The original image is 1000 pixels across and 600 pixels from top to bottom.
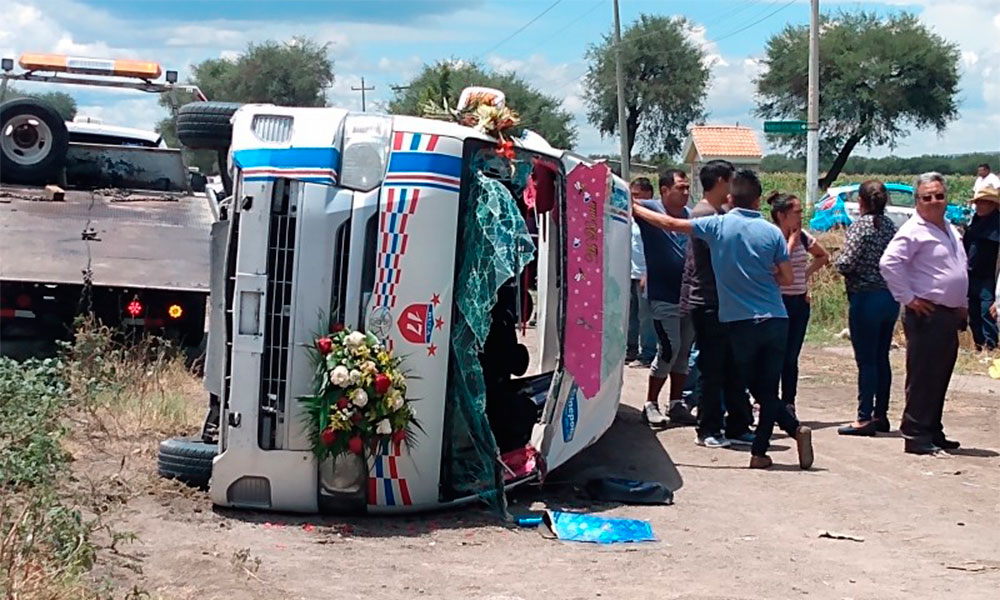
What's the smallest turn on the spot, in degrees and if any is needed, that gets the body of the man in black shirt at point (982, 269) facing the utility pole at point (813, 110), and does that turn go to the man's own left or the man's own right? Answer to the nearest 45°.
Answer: approximately 135° to the man's own right

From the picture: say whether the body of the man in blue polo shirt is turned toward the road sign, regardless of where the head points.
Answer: yes

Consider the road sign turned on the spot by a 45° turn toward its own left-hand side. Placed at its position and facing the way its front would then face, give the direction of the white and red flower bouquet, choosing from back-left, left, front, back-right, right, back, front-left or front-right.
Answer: front-right

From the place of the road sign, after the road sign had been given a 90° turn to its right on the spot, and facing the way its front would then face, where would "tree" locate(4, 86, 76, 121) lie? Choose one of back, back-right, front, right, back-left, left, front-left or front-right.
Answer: front-left

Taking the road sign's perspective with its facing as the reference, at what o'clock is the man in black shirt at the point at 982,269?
The man in black shirt is roughly at 11 o'clock from the road sign.

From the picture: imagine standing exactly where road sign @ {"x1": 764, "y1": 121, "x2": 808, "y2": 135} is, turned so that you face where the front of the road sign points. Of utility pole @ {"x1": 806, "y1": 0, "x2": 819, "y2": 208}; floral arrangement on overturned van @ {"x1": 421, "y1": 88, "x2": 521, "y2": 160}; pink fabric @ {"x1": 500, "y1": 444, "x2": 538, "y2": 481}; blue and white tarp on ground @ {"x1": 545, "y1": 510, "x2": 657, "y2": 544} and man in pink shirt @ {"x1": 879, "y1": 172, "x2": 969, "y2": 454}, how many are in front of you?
4

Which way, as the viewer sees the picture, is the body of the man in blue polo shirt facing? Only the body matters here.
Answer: away from the camera

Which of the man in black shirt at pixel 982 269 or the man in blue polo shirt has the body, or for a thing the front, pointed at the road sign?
the man in blue polo shirt

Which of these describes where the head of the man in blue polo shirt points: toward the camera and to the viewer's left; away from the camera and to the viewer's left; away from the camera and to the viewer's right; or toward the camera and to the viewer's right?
away from the camera and to the viewer's left

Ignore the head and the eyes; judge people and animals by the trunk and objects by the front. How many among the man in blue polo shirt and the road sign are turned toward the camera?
1

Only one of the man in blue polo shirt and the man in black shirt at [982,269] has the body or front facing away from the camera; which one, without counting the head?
the man in blue polo shirt

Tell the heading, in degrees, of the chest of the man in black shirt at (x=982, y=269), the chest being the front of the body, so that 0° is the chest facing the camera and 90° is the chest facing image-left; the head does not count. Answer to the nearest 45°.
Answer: approximately 45°
